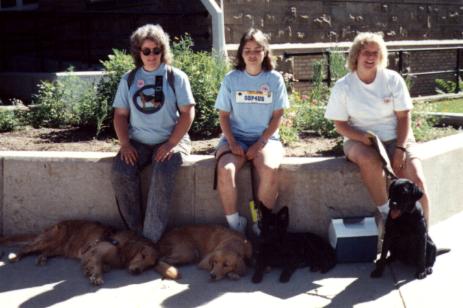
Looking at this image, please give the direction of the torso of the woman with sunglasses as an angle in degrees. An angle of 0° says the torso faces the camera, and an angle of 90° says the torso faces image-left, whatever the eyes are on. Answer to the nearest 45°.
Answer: approximately 0°

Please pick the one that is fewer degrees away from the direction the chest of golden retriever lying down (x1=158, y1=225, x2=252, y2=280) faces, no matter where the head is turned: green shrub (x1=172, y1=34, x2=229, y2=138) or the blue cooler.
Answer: the blue cooler

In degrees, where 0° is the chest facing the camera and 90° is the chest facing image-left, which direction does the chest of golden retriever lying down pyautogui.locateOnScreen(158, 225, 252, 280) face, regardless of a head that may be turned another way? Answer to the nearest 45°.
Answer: approximately 315°

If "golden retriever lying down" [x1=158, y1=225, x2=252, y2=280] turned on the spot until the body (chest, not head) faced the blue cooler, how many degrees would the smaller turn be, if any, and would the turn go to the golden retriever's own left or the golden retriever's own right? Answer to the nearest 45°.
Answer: approximately 45° to the golden retriever's own left

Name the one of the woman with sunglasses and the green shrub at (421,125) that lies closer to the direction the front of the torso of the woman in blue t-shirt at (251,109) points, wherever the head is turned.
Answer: the woman with sunglasses

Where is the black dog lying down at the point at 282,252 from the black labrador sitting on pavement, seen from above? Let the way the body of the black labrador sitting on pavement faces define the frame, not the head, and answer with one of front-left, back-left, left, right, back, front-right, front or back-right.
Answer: front-right

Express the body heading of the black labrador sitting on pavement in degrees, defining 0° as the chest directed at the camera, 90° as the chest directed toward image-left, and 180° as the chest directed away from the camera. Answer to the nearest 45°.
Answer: approximately 45°

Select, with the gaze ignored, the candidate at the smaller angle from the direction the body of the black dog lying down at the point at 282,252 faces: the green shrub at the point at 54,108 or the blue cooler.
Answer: the green shrub
